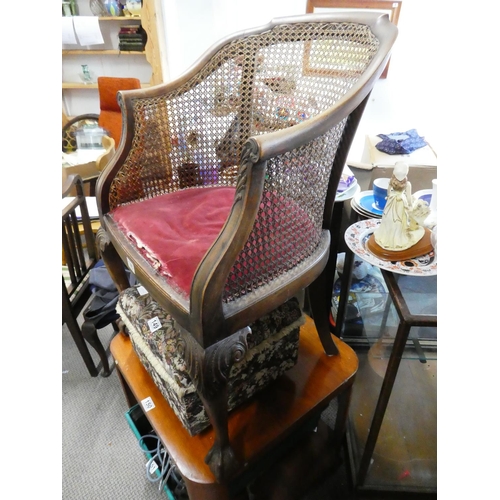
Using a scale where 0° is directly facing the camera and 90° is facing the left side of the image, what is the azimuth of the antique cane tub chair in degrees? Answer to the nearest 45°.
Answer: approximately 45°

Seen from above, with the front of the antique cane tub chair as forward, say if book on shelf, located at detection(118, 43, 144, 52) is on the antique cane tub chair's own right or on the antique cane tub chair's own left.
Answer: on the antique cane tub chair's own right
